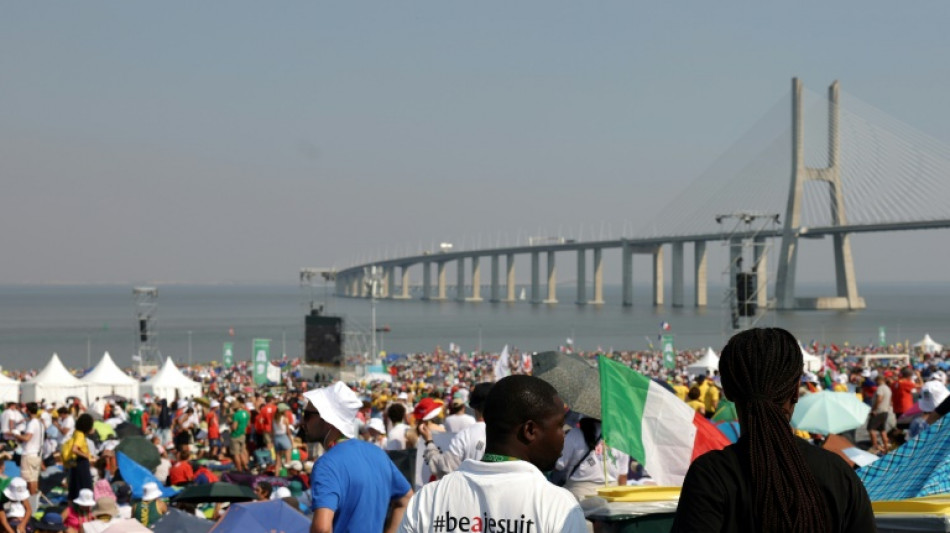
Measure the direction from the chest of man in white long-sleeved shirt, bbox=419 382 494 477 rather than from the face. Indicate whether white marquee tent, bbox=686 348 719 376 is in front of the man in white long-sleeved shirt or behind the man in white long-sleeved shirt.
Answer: in front

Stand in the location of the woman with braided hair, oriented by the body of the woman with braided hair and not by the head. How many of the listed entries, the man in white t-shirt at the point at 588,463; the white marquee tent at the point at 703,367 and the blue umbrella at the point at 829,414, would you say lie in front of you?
3

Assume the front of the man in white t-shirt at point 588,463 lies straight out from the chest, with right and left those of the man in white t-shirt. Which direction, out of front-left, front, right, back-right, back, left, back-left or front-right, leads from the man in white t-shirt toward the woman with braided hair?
back

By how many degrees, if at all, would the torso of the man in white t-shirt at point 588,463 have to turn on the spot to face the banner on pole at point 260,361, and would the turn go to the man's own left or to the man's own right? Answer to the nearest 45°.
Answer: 0° — they already face it

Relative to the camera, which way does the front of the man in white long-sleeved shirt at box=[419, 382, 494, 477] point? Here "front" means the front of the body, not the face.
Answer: away from the camera

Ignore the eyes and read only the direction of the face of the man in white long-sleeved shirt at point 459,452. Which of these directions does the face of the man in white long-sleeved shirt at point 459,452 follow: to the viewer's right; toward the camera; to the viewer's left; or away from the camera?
away from the camera

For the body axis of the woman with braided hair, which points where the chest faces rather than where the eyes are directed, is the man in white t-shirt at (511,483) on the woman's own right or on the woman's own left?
on the woman's own left

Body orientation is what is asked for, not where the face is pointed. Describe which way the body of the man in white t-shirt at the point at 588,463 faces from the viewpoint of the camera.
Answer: away from the camera

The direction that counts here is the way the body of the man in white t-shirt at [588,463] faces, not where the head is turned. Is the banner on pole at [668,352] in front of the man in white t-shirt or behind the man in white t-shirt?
in front

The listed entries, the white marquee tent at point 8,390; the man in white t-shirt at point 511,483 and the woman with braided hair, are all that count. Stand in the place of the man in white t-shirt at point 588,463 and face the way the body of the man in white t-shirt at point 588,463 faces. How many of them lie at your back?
2

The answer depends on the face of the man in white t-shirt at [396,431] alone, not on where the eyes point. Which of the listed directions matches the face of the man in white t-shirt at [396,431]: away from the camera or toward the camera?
away from the camera

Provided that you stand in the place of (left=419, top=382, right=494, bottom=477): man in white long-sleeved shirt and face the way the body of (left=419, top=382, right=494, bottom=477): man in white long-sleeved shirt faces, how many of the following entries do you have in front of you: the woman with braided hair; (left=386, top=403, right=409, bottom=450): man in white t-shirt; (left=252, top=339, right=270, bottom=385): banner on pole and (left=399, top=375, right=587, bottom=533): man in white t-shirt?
2

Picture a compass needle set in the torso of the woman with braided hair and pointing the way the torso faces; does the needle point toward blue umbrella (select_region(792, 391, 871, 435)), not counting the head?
yes

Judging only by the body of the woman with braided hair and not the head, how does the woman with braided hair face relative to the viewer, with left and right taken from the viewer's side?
facing away from the viewer
